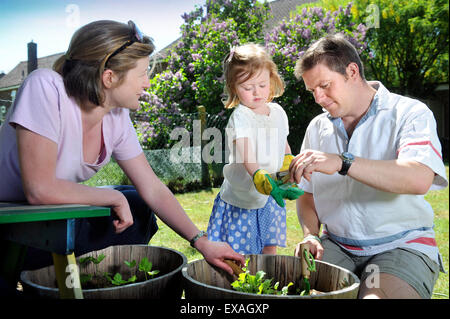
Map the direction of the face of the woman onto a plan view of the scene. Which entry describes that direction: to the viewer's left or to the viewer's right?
to the viewer's right

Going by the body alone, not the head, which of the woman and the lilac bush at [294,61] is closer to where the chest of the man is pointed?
the woman

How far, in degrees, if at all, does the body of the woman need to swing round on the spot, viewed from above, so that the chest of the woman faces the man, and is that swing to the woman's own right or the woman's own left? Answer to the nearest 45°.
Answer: approximately 45° to the woman's own left

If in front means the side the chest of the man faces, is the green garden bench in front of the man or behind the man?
in front

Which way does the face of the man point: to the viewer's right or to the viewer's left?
to the viewer's left

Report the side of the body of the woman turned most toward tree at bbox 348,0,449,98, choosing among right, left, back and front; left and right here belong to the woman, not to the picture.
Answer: left

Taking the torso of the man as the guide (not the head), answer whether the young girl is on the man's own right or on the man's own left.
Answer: on the man's own right

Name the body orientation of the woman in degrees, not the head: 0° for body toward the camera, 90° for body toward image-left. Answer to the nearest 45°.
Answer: approximately 315°
